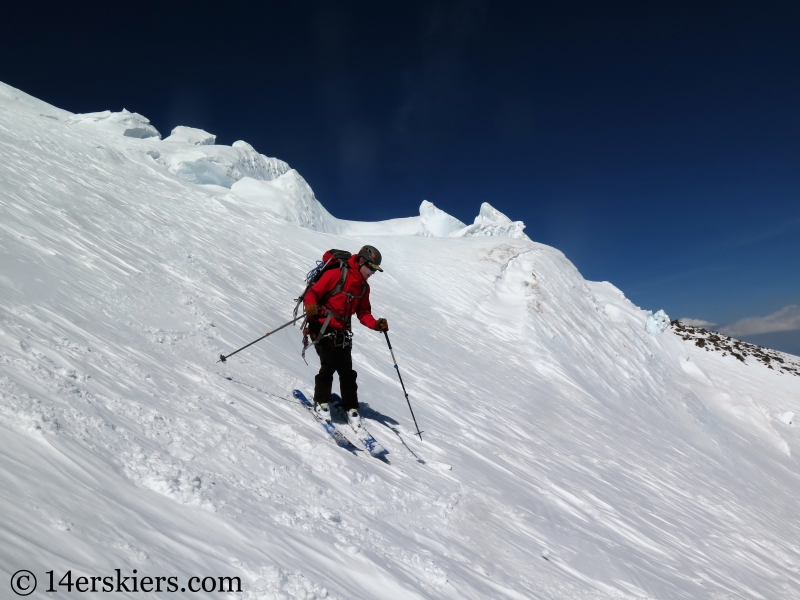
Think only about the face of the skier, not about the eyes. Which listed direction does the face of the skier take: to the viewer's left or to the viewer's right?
to the viewer's right

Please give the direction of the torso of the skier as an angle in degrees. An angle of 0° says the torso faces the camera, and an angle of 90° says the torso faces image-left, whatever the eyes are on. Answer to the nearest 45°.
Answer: approximately 315°
